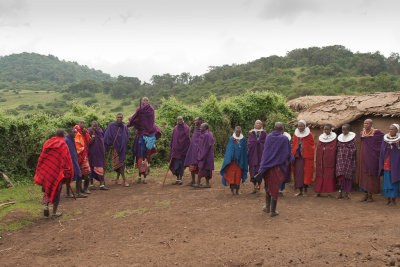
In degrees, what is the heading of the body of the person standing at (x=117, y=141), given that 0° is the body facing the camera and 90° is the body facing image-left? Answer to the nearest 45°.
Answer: approximately 0°

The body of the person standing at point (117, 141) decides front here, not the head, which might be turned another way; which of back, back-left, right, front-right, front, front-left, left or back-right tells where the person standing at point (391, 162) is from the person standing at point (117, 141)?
front-left

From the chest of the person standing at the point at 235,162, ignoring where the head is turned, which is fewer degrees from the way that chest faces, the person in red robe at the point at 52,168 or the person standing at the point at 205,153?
the person in red robe

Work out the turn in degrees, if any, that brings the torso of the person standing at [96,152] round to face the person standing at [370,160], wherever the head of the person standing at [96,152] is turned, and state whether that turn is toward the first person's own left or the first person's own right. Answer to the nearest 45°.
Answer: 0° — they already face them

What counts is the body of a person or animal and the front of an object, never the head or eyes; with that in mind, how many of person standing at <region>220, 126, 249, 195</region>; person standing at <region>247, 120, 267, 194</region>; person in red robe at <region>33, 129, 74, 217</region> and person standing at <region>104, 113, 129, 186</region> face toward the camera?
3

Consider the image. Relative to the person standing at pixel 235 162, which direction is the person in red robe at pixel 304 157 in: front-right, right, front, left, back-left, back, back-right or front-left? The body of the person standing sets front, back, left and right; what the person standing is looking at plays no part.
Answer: left

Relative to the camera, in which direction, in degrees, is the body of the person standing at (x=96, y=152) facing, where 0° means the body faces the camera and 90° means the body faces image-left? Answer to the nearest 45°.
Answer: approximately 315°

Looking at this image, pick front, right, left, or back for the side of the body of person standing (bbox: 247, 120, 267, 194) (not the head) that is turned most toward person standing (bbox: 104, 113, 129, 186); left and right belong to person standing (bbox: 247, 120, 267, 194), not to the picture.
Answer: right

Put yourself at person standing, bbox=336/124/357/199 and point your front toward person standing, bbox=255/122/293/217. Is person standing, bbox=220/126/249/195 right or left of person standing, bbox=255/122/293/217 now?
right

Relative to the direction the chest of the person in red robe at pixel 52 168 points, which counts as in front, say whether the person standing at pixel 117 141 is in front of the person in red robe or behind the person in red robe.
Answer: in front

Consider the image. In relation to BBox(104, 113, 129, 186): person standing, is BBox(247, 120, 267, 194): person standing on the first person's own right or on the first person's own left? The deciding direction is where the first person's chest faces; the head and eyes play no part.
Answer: on the first person's own left
